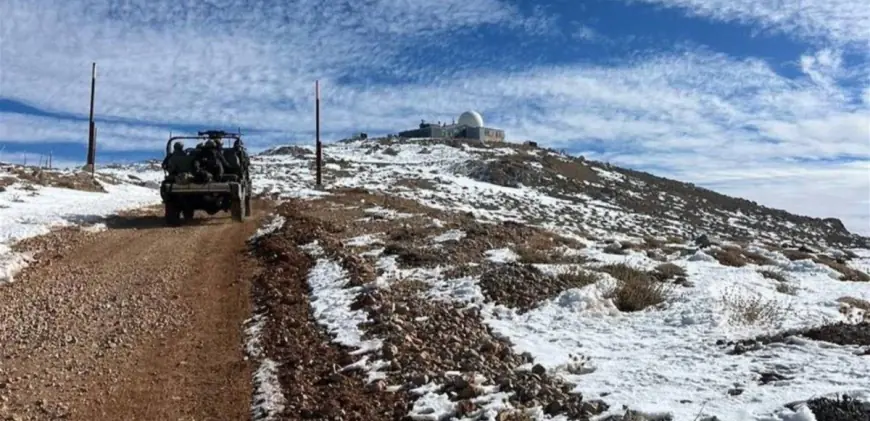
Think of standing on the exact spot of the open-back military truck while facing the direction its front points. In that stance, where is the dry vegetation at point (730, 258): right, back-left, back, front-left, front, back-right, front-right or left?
back-right

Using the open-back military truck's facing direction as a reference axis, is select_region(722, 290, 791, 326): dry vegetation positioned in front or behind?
behind

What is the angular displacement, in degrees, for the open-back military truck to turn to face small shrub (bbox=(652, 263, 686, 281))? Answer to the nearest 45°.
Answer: approximately 135° to its right

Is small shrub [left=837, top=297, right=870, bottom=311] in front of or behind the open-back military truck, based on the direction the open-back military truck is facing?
behind

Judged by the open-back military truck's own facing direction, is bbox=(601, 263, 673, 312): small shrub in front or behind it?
behind

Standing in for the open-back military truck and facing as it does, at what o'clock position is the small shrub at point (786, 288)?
The small shrub is roughly at 5 o'clock from the open-back military truck.

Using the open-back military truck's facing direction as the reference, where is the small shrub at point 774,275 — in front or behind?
behind

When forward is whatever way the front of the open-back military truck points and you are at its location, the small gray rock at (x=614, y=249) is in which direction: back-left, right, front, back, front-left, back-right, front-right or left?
back-right

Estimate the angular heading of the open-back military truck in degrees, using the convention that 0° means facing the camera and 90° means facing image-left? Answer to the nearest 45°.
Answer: approximately 180°

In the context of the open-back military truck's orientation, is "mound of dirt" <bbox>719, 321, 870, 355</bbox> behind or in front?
behind
